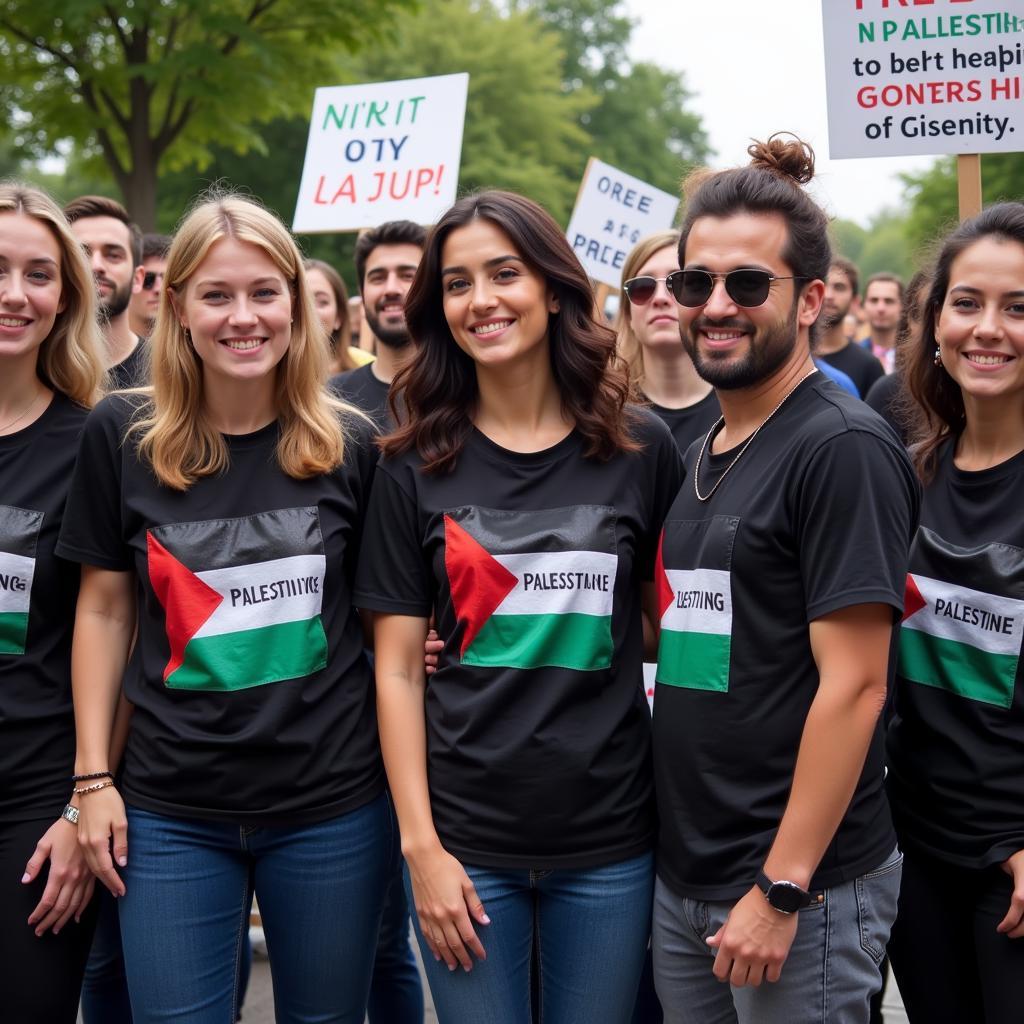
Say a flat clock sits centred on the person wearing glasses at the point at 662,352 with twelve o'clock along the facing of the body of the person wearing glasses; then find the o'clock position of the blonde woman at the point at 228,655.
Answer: The blonde woman is roughly at 1 o'clock from the person wearing glasses.

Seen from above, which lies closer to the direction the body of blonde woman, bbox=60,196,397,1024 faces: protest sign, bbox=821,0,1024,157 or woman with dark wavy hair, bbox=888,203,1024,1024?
the woman with dark wavy hair

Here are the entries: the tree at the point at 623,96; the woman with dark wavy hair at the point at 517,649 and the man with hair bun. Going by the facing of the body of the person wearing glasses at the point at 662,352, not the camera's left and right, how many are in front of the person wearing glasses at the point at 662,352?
2

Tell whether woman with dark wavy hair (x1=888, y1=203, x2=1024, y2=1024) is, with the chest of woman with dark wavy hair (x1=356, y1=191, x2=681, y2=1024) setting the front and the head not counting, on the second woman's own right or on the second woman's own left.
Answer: on the second woman's own left

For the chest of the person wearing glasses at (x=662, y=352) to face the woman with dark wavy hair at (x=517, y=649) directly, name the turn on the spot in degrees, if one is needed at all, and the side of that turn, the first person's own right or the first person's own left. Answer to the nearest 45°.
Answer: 0° — they already face them

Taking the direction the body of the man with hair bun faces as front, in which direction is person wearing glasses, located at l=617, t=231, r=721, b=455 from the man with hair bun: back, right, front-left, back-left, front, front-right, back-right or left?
back-right

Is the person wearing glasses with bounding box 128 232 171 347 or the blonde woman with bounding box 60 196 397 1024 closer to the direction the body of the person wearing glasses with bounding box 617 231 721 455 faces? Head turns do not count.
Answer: the blonde woman

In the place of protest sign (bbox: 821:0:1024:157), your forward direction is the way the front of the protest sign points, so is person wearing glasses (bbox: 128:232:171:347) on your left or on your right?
on your right
